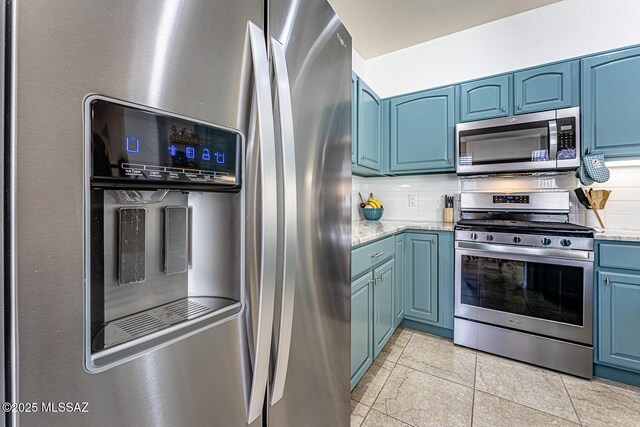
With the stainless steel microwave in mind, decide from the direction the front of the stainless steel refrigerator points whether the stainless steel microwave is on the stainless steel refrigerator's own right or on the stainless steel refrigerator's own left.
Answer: on the stainless steel refrigerator's own left

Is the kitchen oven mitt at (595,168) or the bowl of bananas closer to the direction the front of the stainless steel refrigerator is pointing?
the kitchen oven mitt

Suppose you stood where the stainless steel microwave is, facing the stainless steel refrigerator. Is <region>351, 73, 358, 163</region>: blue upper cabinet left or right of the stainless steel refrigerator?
right

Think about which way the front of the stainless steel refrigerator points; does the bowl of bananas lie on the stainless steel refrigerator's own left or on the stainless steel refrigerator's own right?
on the stainless steel refrigerator's own left

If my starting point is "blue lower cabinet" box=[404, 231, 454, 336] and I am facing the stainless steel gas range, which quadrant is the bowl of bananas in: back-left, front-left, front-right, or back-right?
back-left

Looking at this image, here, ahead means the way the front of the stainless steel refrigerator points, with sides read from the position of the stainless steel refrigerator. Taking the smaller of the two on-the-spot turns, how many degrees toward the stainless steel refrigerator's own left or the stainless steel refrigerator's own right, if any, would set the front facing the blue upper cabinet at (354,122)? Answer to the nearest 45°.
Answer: approximately 90° to the stainless steel refrigerator's own left

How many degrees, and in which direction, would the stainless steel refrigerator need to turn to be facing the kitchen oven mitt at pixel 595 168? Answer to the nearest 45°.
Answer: approximately 45° to its left

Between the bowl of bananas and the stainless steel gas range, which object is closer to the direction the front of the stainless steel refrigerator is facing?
the stainless steel gas range

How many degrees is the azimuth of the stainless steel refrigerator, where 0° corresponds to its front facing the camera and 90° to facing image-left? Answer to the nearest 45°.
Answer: approximately 315°
